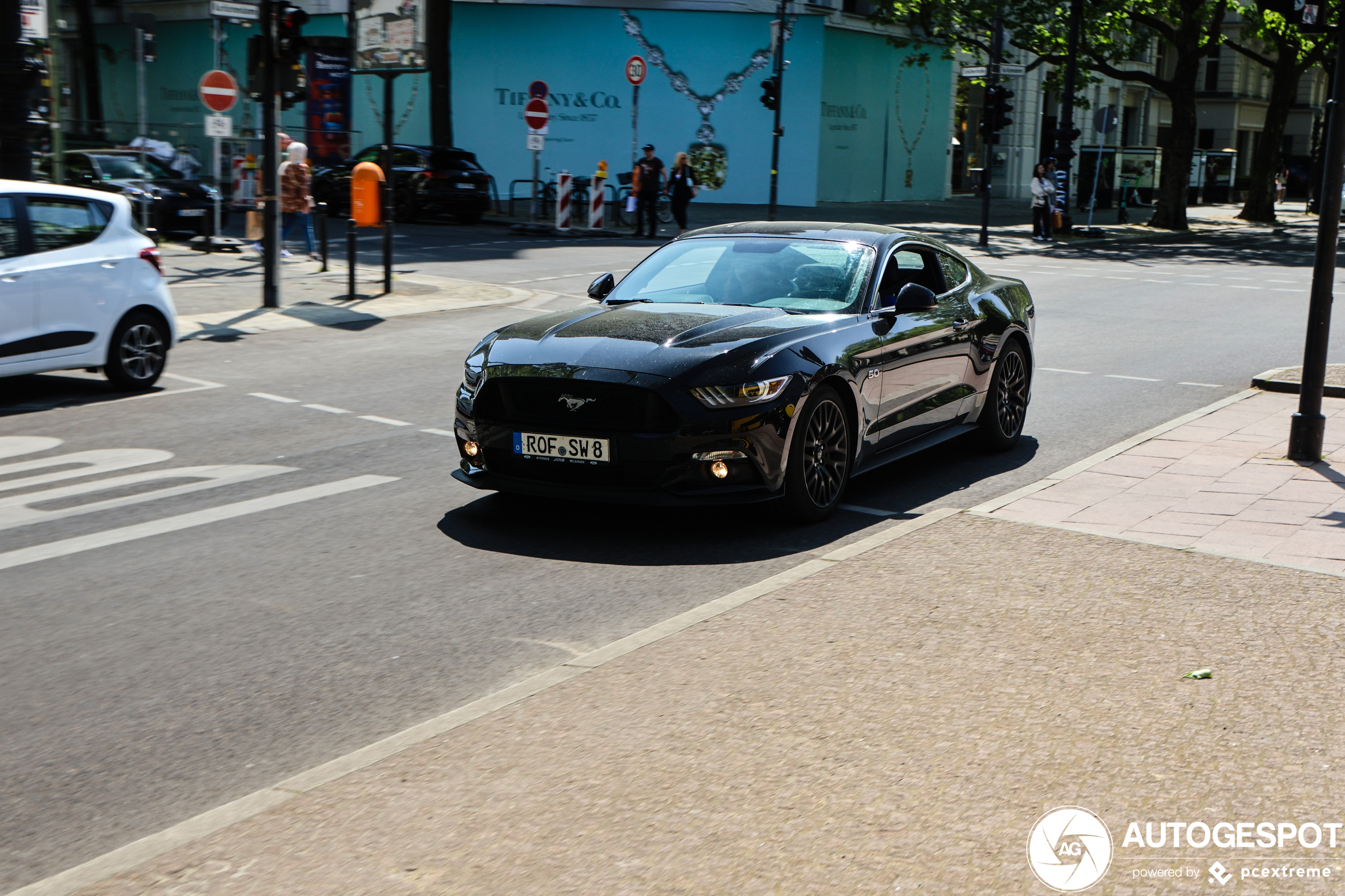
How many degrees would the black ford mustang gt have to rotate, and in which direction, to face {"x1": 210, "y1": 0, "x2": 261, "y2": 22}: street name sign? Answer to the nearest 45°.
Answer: approximately 90° to its right

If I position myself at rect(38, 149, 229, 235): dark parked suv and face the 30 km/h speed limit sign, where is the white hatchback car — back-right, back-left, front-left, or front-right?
back-right

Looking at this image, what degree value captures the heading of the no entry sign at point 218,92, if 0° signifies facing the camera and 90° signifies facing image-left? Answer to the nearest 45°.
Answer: approximately 0°

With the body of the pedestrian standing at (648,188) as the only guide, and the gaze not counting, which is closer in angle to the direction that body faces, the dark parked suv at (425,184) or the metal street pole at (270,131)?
the metal street pole

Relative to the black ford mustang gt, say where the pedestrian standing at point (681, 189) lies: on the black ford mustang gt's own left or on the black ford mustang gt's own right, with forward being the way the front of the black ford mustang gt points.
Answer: on the black ford mustang gt's own right

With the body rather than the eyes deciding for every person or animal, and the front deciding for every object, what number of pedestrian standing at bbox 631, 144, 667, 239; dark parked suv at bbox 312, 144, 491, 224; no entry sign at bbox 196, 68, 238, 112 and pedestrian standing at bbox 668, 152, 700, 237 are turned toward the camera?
3

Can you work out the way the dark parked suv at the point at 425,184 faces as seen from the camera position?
facing away from the viewer and to the left of the viewer

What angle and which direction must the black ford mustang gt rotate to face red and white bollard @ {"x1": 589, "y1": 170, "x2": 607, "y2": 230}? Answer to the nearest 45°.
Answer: approximately 135° to its right

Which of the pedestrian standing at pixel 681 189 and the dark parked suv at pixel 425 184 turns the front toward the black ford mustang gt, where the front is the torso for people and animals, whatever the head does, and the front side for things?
the pedestrian standing
